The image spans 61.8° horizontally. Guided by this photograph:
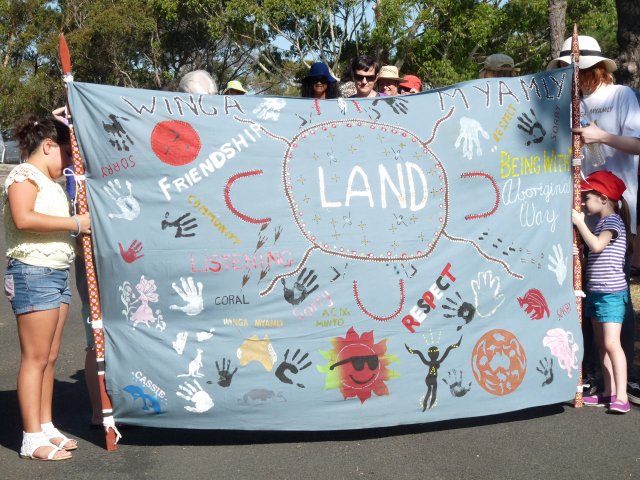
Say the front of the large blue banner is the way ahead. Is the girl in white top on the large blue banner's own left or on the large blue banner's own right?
on the large blue banner's own right

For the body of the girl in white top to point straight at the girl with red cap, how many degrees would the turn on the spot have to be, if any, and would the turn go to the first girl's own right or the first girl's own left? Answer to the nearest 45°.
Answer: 0° — they already face them

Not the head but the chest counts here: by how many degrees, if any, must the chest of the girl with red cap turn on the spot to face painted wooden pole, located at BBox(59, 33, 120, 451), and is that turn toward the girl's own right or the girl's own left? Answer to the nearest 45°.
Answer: approximately 45° to the girl's own left

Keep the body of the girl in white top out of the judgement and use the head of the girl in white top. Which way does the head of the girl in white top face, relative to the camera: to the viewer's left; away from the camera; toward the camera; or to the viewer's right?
to the viewer's right

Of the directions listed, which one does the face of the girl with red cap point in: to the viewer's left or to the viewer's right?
to the viewer's left

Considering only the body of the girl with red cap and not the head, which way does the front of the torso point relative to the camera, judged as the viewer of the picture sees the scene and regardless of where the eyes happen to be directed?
to the viewer's left

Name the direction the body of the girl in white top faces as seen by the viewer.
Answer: to the viewer's right

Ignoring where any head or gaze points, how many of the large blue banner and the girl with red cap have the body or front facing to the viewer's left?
1
